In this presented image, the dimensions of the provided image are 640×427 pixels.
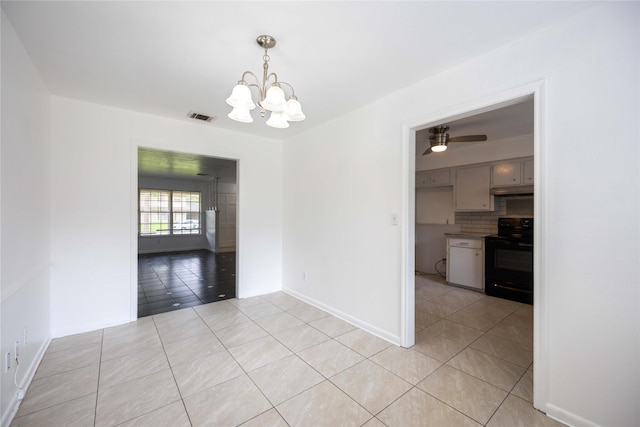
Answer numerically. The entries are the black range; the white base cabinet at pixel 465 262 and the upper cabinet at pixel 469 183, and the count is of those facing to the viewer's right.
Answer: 0

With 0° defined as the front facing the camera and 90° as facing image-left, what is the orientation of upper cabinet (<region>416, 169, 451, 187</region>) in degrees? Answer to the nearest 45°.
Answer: approximately 45°

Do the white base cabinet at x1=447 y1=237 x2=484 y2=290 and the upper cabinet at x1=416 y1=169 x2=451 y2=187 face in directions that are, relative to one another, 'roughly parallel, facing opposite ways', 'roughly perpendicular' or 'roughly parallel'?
roughly parallel

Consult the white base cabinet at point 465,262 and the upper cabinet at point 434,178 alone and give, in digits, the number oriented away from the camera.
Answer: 0

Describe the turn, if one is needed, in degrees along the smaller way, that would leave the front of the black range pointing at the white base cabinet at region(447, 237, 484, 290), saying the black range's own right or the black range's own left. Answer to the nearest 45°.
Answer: approximately 45° to the black range's own right

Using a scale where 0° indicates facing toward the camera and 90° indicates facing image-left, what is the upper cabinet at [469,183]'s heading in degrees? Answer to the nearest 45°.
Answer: approximately 45°

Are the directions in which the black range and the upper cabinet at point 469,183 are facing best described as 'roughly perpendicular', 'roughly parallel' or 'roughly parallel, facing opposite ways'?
roughly parallel

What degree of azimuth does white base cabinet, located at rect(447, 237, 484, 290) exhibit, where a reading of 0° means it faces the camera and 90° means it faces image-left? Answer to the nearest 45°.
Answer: approximately 45°

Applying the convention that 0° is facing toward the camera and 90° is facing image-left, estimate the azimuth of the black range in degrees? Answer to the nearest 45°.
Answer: approximately 45°

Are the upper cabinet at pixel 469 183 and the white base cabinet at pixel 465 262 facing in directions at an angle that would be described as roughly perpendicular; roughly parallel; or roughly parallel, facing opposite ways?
roughly parallel

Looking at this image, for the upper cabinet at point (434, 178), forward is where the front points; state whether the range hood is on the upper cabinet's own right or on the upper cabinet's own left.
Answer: on the upper cabinet's own left

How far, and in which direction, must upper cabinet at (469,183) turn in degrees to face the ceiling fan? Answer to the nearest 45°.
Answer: approximately 45° to its left
